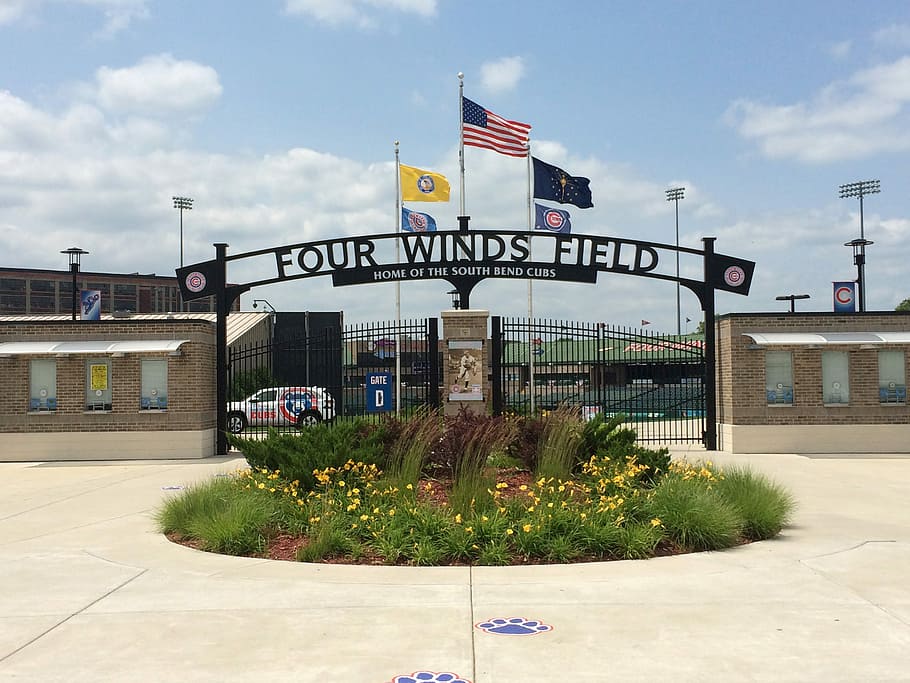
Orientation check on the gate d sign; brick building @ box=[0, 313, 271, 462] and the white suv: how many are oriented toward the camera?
2

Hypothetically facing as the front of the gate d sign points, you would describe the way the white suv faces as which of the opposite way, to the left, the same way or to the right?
to the right

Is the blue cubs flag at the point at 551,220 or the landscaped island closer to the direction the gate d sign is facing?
the landscaped island

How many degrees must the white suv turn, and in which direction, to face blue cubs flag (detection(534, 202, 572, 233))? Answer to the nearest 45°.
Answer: approximately 135° to its left

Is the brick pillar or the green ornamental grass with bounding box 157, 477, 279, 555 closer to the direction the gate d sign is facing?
the green ornamental grass

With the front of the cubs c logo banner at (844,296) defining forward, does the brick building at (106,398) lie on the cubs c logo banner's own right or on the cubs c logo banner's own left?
on the cubs c logo banner's own right

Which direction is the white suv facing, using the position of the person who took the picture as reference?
facing to the left of the viewer

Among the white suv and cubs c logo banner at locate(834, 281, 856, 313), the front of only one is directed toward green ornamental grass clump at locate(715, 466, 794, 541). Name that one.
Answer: the cubs c logo banner

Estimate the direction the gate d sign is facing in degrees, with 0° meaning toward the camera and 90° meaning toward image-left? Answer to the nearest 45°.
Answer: approximately 0°

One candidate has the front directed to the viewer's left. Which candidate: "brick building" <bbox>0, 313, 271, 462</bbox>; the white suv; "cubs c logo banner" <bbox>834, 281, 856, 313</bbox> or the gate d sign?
the white suv

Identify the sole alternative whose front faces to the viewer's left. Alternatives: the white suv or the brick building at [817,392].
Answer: the white suv
